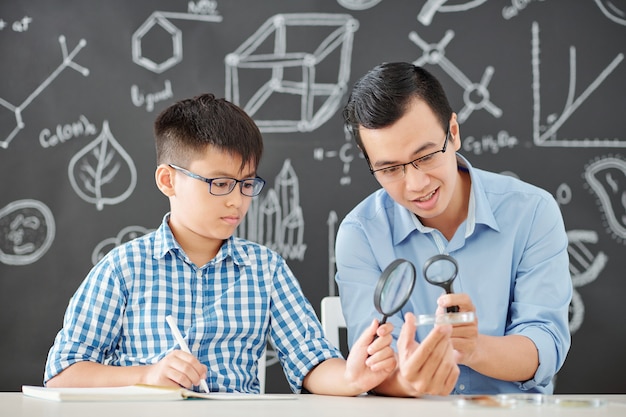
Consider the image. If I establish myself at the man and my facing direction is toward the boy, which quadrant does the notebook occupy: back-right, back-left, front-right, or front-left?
front-left

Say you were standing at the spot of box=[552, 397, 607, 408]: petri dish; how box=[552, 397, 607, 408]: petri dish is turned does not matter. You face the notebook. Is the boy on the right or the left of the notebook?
right

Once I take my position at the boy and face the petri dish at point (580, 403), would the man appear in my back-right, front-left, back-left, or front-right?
front-left

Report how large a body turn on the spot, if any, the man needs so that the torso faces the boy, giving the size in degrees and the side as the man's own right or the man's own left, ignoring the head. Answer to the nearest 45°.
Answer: approximately 90° to the man's own right

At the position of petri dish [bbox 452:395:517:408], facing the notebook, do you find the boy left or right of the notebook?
right

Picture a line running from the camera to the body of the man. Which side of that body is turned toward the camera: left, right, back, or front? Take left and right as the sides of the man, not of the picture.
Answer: front

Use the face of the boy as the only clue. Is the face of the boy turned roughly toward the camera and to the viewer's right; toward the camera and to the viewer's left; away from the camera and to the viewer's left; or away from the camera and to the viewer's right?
toward the camera and to the viewer's right

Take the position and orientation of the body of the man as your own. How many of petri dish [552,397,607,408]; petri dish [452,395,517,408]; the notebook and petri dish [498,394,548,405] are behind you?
0

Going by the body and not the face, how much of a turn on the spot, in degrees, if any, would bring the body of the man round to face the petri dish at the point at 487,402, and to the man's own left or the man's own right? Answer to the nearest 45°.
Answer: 0° — they already face it

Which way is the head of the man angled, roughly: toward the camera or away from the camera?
toward the camera

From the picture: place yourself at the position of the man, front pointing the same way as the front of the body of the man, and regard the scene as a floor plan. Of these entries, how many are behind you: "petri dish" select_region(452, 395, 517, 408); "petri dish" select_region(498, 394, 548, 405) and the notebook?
0

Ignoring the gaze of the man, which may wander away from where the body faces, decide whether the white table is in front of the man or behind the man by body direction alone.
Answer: in front

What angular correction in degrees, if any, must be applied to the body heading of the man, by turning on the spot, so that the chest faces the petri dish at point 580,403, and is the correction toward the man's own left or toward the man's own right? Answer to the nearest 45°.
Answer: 0° — they already face it

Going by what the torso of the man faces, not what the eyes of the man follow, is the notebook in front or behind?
in front
